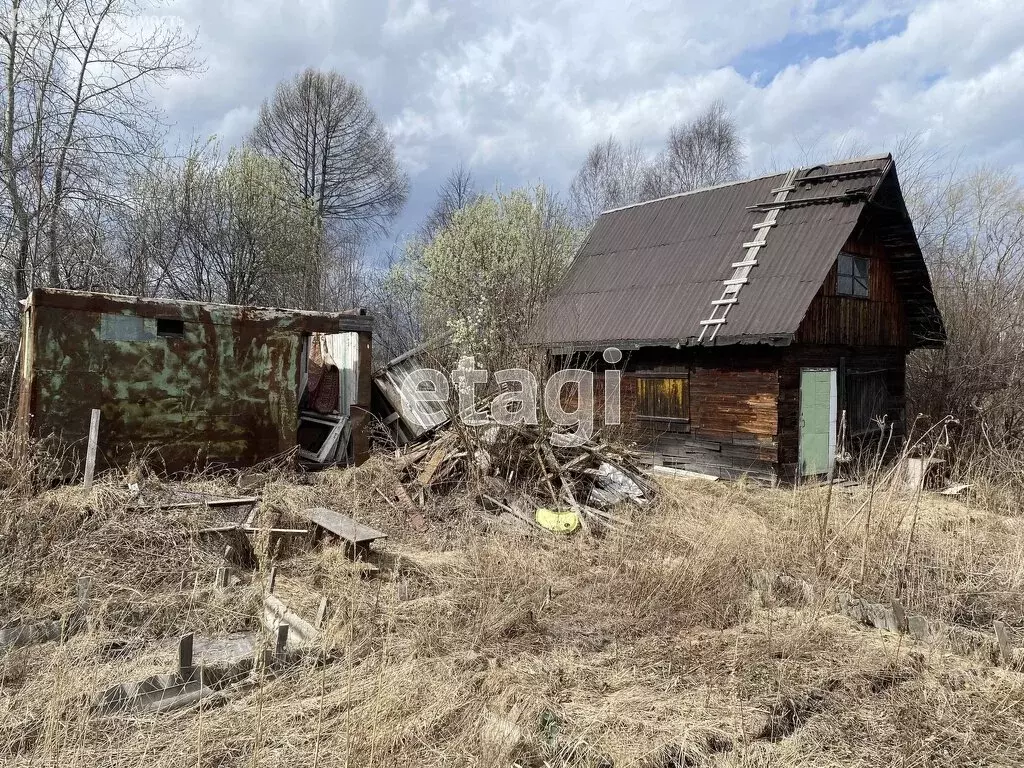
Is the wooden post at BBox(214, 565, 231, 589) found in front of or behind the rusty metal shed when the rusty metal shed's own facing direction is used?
in front

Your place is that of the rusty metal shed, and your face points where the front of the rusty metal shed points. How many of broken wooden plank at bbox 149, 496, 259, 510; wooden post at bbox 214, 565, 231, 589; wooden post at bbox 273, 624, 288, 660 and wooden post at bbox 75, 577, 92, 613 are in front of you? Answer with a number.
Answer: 4

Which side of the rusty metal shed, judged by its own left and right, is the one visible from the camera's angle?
front

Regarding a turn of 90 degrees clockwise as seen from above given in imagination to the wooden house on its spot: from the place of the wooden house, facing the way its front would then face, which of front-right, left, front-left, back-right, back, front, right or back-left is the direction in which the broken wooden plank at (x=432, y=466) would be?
front

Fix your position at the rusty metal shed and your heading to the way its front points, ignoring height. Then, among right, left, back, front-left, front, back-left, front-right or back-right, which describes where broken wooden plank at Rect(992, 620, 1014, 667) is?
front-left

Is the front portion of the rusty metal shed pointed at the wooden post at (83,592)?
yes

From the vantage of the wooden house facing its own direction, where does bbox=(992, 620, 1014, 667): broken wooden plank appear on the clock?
The broken wooden plank is roughly at 1 o'clock from the wooden house.

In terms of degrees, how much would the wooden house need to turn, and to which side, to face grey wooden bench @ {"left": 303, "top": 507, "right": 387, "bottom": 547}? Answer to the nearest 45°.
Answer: approximately 90° to its right

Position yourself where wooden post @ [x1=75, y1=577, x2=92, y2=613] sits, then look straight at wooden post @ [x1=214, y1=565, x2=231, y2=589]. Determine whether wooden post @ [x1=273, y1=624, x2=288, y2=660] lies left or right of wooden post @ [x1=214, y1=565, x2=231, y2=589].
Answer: right

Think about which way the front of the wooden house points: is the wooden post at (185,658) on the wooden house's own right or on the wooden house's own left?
on the wooden house's own right

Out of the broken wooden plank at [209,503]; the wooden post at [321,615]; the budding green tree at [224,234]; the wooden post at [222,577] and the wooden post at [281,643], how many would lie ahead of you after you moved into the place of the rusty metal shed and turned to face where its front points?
4

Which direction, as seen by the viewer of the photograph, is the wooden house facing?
facing the viewer and to the right of the viewer

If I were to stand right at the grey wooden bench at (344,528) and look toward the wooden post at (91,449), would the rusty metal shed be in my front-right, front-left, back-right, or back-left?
front-right

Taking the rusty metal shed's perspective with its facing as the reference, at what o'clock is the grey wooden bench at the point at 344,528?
The grey wooden bench is roughly at 11 o'clock from the rusty metal shed.

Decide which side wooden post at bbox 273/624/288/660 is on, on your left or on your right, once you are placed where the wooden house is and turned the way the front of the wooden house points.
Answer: on your right
